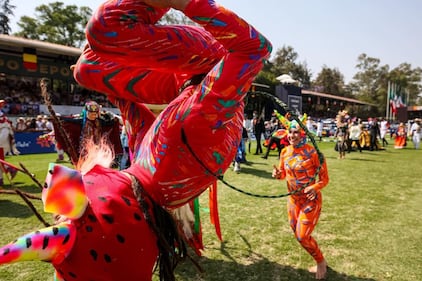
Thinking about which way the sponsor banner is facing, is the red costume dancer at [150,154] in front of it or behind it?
in front

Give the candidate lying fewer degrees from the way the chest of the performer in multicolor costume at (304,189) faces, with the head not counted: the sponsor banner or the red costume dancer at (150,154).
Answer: the red costume dancer

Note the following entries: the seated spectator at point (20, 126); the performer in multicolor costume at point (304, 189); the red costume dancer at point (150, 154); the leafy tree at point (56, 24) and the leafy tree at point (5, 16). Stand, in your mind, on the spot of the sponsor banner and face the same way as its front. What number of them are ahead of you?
2

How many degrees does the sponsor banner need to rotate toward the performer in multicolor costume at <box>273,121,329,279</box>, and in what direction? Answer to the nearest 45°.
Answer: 0° — it already faces them

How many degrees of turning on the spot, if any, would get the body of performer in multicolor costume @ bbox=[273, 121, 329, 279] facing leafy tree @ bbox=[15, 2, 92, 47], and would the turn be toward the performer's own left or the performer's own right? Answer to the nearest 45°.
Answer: approximately 90° to the performer's own right

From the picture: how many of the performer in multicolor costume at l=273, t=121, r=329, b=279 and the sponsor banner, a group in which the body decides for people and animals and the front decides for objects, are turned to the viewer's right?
0

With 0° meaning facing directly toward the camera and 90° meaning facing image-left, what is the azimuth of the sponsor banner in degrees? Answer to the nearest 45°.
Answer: approximately 0°

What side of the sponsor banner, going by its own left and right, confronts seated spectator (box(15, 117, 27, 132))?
back

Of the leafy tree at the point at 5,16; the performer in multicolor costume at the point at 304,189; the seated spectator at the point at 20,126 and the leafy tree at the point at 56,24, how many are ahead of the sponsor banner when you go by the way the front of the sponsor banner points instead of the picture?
1

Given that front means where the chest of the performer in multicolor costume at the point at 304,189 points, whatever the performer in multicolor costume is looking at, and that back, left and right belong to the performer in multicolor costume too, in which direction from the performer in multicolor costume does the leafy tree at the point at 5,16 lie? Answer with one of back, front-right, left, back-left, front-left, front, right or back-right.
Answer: right

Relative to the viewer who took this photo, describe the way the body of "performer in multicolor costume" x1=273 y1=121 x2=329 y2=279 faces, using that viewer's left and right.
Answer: facing the viewer and to the left of the viewer

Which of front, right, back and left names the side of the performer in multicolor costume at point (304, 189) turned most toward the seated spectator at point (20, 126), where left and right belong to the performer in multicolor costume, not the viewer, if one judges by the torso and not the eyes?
right

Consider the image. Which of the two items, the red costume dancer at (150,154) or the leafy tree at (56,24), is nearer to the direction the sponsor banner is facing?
the red costume dancer

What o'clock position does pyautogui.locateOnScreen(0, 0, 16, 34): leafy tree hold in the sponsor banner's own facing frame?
The leafy tree is roughly at 6 o'clock from the sponsor banner.
